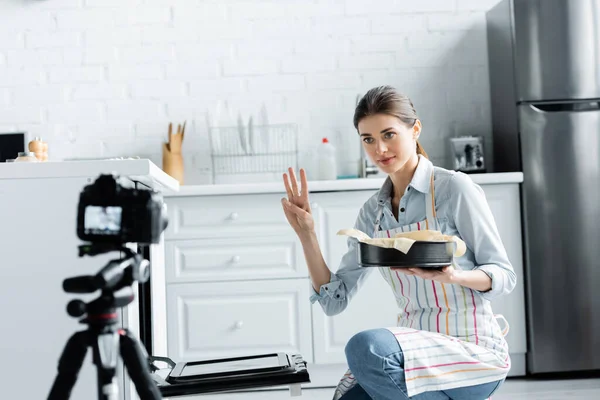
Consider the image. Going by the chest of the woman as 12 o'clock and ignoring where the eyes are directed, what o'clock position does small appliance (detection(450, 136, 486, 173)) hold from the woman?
The small appliance is roughly at 5 o'clock from the woman.

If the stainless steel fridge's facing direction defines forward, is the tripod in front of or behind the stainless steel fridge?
in front

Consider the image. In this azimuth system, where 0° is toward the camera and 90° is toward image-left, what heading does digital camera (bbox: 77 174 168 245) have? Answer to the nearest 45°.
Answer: approximately 225°

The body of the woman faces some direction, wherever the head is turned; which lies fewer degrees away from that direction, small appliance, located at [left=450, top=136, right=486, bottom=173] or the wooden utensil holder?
the wooden utensil holder

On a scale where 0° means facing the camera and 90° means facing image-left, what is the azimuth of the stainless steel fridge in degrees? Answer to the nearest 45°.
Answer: approximately 0°

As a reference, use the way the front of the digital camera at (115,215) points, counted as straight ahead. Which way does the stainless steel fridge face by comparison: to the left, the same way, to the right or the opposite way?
the opposite way

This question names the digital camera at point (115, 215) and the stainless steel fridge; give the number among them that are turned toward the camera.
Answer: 1

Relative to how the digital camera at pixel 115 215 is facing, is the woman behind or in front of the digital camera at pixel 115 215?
in front

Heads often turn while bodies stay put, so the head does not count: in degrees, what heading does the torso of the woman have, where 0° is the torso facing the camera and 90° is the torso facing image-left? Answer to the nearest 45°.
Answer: approximately 45°

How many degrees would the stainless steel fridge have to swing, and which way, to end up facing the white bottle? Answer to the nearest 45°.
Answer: approximately 90° to its right

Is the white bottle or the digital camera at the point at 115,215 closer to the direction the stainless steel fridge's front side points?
the digital camera
